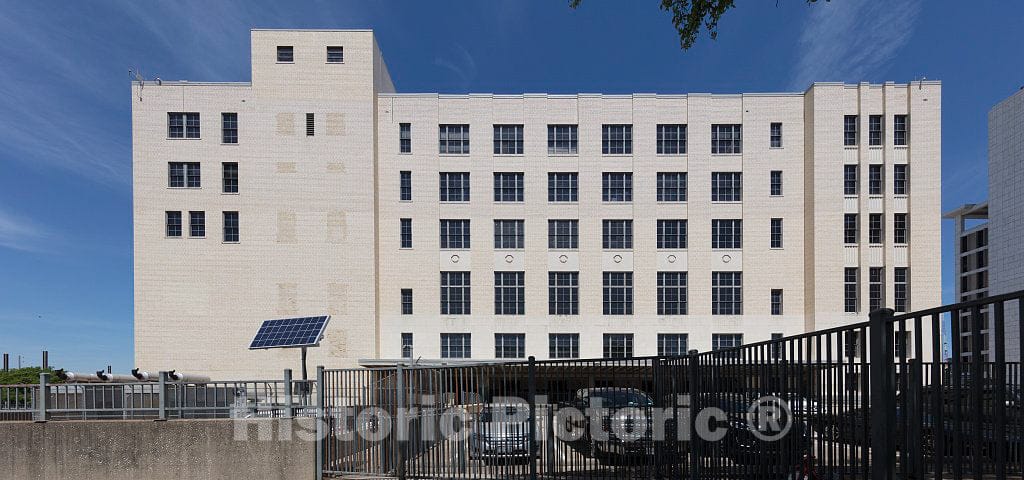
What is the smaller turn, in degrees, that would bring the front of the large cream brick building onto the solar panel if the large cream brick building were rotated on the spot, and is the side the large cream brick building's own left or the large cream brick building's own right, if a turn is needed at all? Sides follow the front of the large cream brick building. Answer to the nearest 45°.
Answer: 0° — it already faces it
